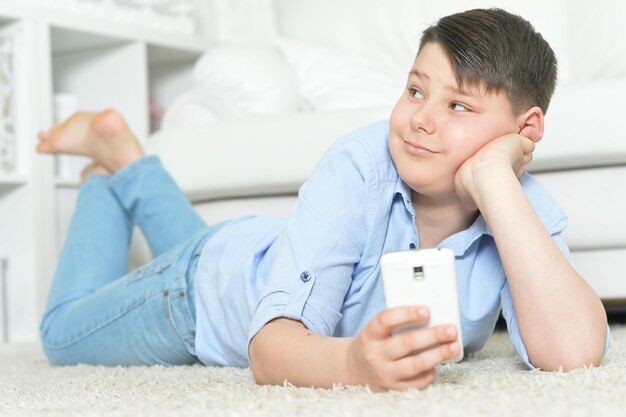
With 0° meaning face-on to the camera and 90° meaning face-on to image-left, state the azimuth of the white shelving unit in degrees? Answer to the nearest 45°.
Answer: approximately 315°

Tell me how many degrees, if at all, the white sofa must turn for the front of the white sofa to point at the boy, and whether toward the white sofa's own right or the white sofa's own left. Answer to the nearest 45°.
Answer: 0° — it already faces them

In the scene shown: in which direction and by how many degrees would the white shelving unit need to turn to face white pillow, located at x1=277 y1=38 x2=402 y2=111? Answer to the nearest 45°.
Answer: approximately 45° to its left

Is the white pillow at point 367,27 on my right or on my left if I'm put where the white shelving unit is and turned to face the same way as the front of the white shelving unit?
on my left
